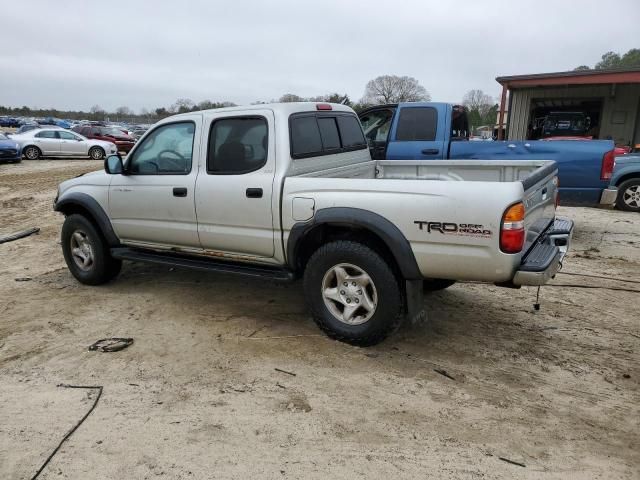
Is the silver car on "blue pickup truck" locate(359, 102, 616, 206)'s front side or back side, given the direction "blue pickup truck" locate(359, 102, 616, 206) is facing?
on the front side

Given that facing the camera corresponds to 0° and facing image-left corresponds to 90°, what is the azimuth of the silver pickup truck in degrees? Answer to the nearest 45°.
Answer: approximately 135°

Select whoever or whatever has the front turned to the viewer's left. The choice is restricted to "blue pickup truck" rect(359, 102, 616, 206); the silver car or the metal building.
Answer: the blue pickup truck

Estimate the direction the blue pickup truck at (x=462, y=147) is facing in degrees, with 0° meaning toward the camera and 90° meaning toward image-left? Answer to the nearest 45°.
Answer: approximately 90°

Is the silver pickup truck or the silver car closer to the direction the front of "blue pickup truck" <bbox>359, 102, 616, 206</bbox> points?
the silver car

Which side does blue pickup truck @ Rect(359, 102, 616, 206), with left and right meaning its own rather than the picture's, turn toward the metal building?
right

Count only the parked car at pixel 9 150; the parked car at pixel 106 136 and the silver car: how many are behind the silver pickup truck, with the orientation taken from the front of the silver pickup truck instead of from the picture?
0

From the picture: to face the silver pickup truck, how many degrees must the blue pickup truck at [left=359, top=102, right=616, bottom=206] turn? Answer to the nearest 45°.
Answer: approximately 90° to its left

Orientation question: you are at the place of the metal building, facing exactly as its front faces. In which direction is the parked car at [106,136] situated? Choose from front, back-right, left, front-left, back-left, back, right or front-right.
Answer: right

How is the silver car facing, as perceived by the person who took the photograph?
facing to the right of the viewer

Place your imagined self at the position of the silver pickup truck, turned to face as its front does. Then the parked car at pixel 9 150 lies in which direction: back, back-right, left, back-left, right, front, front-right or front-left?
front

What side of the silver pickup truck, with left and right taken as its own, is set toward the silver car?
front

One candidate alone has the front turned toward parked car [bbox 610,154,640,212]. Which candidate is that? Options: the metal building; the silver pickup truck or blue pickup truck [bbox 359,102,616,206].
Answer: the metal building

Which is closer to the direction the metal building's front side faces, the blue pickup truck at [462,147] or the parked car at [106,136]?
the blue pickup truck

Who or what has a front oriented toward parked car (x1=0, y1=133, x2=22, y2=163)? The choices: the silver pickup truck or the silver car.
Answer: the silver pickup truck

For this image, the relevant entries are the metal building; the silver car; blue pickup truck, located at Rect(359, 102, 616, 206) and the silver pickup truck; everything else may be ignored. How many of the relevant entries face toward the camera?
1

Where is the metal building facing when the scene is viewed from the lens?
facing the viewer
